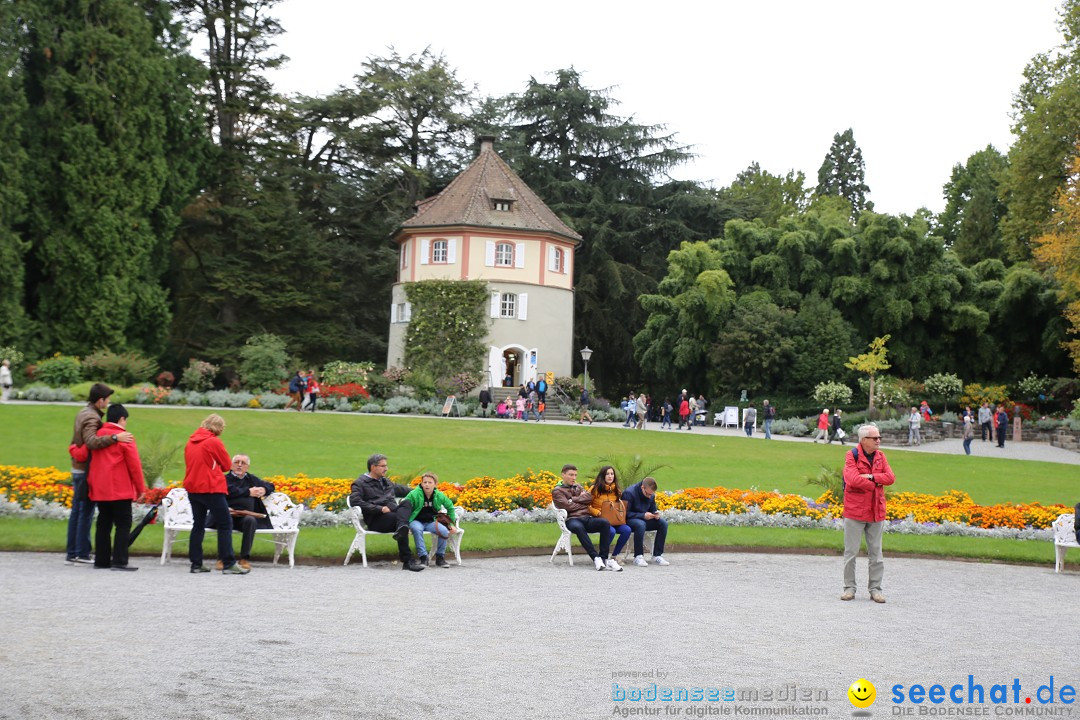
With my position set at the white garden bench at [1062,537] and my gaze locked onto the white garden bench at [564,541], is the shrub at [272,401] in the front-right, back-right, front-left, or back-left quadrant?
front-right

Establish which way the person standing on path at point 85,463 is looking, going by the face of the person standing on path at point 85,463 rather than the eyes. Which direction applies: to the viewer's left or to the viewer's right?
to the viewer's right

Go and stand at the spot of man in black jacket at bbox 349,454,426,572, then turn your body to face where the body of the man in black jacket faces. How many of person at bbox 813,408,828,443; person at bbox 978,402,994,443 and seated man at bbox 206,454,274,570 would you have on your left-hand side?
2

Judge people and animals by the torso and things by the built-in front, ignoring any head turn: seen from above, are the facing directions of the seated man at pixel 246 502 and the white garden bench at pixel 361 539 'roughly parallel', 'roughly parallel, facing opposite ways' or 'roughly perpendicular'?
roughly parallel

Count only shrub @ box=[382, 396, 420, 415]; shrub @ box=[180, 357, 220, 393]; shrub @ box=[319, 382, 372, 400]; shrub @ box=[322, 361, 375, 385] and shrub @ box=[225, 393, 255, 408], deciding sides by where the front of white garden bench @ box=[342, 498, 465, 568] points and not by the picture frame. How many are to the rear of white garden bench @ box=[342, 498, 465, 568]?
5

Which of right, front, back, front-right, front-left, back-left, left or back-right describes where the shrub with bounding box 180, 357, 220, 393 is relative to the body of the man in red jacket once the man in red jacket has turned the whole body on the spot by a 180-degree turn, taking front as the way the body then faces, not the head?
front

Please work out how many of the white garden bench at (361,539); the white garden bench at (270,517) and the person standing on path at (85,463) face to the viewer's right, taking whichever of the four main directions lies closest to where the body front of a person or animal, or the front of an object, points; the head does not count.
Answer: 1

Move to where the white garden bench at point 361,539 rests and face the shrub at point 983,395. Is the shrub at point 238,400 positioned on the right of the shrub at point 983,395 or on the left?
left

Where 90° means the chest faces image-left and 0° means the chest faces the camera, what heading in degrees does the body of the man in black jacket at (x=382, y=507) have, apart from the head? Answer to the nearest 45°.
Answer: approximately 315°

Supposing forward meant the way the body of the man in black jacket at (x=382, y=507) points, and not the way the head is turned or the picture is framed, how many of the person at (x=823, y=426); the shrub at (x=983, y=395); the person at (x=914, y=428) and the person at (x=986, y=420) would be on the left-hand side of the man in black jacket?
4

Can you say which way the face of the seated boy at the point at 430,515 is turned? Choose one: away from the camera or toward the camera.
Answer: toward the camera

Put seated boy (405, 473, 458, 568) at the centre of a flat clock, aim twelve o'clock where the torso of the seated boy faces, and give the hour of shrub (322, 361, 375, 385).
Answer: The shrub is roughly at 6 o'clock from the seated boy.

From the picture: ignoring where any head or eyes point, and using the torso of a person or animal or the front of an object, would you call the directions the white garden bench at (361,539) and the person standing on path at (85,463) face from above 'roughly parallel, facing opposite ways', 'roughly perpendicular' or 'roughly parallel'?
roughly perpendicular

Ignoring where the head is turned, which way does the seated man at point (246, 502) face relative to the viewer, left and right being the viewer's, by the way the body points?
facing the viewer

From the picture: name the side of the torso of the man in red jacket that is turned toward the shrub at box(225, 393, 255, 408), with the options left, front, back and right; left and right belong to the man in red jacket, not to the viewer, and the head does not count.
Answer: back

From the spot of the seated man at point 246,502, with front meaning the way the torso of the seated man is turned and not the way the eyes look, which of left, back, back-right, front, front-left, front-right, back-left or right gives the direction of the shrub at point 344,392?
back

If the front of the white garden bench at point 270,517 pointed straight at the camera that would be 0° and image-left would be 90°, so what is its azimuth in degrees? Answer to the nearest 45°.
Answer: approximately 0°

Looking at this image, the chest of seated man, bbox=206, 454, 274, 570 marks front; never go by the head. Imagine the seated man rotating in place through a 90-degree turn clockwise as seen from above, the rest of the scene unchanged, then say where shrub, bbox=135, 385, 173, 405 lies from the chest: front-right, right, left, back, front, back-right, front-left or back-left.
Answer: right
